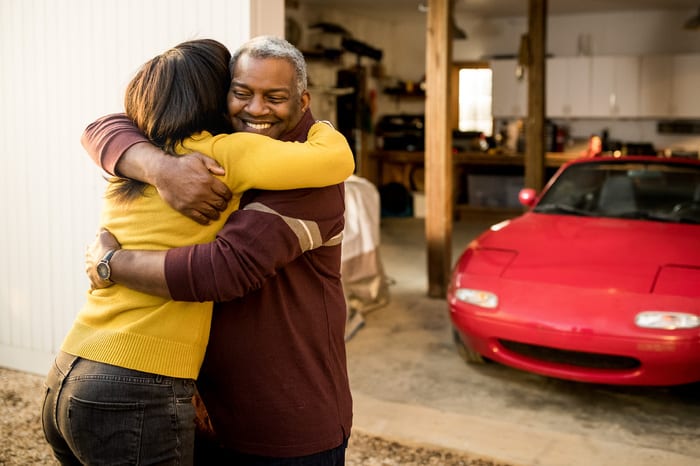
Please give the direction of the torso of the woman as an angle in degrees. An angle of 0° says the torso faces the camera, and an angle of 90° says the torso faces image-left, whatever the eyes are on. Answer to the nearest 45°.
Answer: approximately 225°

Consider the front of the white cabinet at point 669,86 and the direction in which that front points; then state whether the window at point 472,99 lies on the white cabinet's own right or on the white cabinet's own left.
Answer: on the white cabinet's own right

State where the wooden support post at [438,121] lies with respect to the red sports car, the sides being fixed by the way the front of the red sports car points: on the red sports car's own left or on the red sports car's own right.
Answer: on the red sports car's own right

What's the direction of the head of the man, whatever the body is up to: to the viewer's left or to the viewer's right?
to the viewer's left

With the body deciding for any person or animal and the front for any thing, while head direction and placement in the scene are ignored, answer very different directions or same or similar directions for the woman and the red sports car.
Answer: very different directions

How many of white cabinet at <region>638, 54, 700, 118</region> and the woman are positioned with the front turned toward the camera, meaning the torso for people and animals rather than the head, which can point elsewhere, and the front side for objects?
1

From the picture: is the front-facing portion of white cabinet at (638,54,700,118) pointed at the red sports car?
yes

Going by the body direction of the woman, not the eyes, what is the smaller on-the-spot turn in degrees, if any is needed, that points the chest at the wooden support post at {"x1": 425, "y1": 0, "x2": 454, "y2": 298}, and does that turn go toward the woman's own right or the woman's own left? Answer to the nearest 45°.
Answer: approximately 45° to the woman's own left

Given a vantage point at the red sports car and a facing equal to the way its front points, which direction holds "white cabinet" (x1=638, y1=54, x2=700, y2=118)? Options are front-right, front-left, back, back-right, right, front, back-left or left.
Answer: back-right

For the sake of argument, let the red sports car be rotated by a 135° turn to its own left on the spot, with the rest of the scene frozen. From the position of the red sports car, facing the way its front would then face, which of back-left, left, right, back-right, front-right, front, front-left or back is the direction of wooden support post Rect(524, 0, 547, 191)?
left

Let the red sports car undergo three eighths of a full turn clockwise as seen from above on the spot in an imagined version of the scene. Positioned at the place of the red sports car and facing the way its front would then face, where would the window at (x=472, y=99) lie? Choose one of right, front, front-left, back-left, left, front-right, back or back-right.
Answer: front
